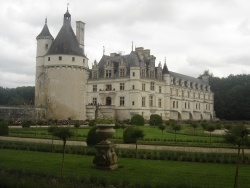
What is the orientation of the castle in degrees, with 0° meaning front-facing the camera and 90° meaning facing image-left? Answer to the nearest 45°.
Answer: approximately 45°

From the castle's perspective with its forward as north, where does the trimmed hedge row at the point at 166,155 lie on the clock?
The trimmed hedge row is roughly at 10 o'clock from the castle.

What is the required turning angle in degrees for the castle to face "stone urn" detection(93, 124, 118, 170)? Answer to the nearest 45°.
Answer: approximately 45° to its left

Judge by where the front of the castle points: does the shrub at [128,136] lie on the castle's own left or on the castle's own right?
on the castle's own left
